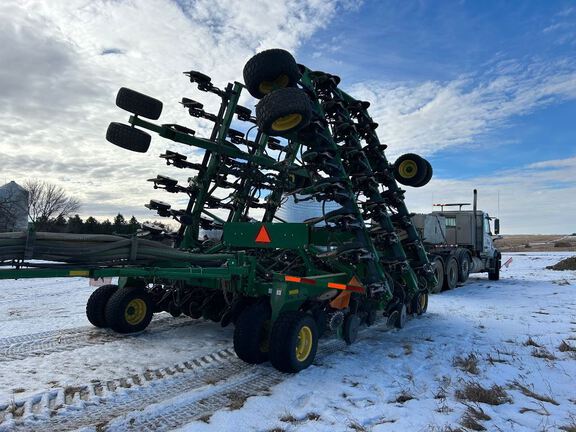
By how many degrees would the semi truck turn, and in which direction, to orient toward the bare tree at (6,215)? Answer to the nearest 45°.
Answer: approximately 135° to its left

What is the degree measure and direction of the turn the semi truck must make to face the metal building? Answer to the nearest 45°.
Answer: approximately 135° to its left

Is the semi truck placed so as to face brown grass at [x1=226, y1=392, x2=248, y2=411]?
no

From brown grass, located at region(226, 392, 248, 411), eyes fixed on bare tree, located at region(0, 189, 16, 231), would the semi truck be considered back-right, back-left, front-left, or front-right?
front-right

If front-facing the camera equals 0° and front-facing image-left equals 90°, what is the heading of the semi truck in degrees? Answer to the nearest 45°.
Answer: approximately 225°
